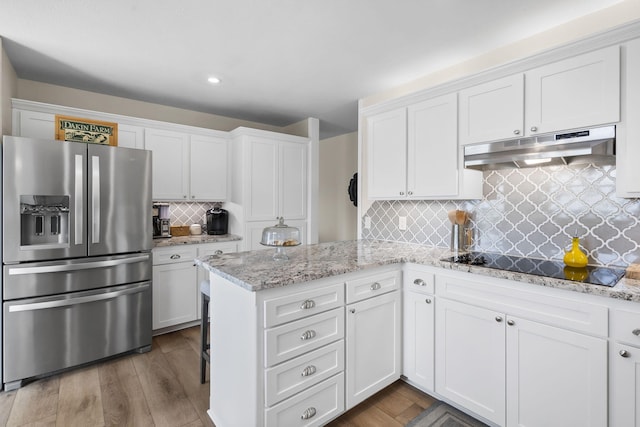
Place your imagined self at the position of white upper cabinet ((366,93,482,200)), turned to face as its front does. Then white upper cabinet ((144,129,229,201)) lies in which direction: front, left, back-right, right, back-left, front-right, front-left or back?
front-right

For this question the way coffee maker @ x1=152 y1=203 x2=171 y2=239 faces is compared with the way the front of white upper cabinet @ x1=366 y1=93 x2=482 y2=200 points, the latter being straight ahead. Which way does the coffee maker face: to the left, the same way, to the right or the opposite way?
to the left

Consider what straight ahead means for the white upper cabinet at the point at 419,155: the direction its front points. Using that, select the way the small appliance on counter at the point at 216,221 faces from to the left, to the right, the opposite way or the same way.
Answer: to the left

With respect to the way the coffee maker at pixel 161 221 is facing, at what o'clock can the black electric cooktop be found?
The black electric cooktop is roughly at 11 o'clock from the coffee maker.

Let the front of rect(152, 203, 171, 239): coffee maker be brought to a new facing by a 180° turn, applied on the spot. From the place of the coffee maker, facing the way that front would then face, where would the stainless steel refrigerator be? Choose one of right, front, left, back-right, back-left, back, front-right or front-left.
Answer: back-left

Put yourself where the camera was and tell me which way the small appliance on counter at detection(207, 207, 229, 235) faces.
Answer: facing the viewer

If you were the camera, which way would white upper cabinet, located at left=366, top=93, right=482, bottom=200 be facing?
facing the viewer and to the left of the viewer

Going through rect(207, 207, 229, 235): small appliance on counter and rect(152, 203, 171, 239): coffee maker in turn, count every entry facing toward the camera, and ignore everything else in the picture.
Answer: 2

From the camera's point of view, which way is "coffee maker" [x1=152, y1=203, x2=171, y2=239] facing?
toward the camera

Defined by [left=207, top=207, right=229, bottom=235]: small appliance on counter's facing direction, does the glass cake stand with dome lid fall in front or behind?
in front

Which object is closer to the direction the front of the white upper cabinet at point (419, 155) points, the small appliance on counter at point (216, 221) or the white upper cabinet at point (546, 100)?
the small appliance on counter

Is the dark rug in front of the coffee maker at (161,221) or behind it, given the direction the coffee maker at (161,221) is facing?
in front
